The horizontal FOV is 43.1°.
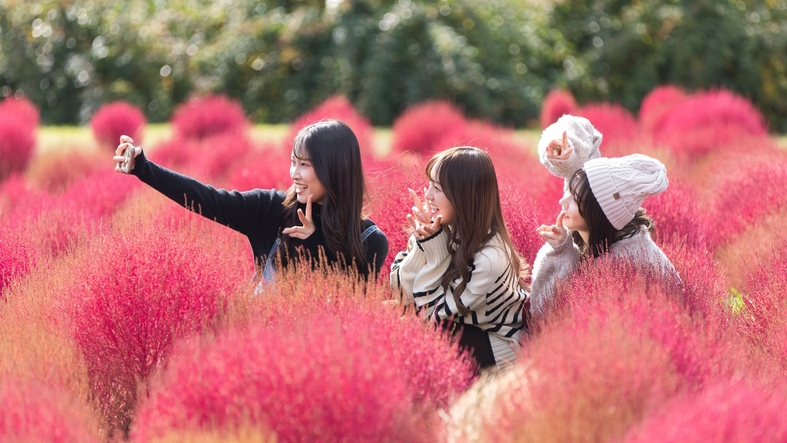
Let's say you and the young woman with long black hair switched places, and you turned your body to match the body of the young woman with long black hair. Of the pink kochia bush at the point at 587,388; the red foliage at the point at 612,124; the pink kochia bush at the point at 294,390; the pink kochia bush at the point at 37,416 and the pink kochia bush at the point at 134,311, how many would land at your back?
1

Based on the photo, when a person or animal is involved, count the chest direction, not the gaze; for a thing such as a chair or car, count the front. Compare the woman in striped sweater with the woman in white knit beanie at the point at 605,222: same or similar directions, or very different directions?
same or similar directions

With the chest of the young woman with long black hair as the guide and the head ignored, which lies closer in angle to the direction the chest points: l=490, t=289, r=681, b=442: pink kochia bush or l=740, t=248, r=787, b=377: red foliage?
the pink kochia bush

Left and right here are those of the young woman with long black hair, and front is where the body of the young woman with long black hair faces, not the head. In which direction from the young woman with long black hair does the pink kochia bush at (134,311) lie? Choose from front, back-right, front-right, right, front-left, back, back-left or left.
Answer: front

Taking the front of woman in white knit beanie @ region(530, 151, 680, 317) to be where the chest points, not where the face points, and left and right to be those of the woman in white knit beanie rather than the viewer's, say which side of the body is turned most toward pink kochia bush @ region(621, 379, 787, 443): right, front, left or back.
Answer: left

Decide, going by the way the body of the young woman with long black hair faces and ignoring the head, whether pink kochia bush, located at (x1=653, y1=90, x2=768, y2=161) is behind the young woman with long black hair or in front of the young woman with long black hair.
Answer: behind

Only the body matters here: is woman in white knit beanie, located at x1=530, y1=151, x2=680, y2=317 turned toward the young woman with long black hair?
yes

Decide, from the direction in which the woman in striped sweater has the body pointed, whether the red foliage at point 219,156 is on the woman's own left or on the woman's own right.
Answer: on the woman's own right

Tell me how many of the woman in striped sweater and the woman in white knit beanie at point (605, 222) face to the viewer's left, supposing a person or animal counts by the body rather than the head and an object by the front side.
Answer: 2

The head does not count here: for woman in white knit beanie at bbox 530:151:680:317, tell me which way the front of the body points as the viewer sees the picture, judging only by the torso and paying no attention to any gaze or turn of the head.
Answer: to the viewer's left

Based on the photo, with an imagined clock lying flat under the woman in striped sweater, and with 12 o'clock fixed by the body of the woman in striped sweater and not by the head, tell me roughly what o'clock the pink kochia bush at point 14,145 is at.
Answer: The pink kochia bush is roughly at 2 o'clock from the woman in striped sweater.

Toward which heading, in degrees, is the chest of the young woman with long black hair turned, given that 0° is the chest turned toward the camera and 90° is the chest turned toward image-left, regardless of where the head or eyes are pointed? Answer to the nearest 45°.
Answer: approximately 45°

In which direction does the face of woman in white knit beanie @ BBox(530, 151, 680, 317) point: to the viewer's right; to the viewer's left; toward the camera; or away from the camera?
to the viewer's left

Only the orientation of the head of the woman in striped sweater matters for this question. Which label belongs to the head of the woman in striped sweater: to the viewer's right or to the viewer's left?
to the viewer's left

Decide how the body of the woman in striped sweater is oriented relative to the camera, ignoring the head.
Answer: to the viewer's left
